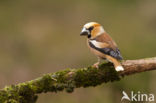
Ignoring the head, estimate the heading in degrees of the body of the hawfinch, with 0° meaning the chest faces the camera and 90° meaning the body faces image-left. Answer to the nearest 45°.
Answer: approximately 90°
